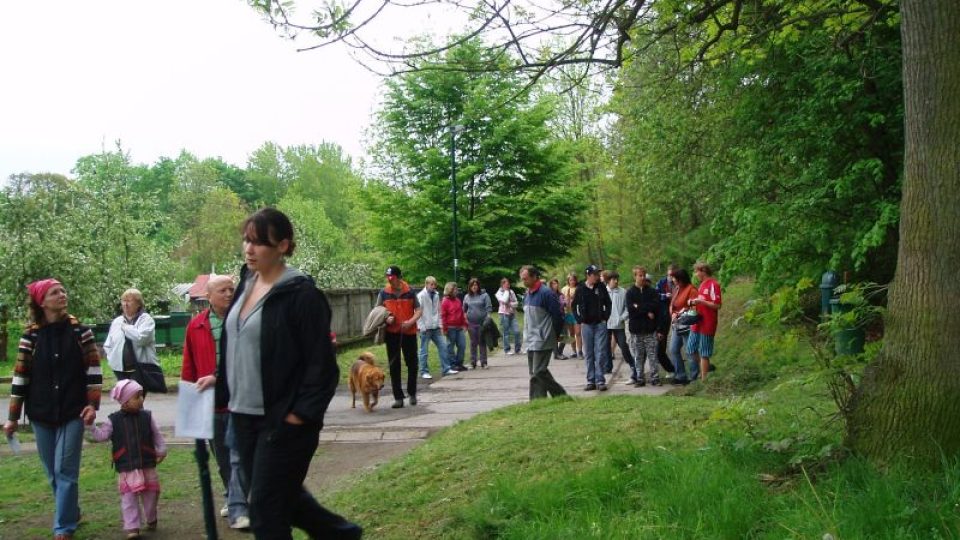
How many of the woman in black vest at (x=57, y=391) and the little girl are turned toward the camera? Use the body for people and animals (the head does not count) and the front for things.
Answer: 2

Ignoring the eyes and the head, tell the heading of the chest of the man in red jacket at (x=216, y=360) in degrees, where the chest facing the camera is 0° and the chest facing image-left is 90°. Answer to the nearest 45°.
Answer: approximately 315°

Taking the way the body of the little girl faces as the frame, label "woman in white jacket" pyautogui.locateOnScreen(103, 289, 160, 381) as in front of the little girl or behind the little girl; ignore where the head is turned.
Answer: behind

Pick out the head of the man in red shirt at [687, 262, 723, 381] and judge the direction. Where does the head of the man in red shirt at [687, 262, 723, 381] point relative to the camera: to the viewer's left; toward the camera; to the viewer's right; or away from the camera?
to the viewer's left

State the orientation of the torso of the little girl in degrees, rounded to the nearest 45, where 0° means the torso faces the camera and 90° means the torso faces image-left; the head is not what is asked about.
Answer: approximately 0°

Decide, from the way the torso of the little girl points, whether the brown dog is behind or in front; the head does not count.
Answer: behind

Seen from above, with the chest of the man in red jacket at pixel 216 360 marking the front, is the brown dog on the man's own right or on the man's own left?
on the man's own left

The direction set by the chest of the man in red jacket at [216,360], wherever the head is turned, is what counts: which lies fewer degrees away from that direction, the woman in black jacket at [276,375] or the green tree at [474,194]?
the woman in black jacket
